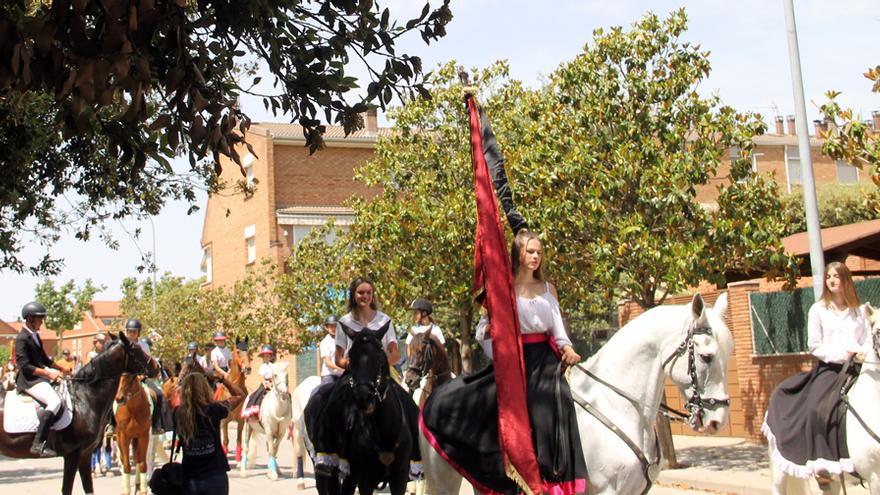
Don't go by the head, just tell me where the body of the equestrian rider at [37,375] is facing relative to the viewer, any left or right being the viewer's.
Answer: facing to the right of the viewer

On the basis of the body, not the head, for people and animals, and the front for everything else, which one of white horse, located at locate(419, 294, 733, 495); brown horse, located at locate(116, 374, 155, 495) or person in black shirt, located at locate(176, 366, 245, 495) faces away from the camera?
the person in black shirt

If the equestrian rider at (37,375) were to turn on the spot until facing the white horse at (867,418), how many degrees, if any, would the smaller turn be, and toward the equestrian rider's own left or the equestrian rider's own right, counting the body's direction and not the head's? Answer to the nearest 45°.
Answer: approximately 45° to the equestrian rider's own right

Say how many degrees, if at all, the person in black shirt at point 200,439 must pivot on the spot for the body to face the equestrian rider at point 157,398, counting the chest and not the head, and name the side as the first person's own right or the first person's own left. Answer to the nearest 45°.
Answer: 0° — they already face them

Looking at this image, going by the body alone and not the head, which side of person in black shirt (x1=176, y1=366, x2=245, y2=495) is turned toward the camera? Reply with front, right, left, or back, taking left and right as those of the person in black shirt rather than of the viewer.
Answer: back

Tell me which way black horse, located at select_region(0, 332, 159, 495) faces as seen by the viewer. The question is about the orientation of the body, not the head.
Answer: to the viewer's right

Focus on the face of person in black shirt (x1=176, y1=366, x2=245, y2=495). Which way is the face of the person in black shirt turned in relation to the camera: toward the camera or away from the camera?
away from the camera

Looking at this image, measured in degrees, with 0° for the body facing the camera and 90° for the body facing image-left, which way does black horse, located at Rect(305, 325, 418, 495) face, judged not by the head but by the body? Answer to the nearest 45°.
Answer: approximately 0°

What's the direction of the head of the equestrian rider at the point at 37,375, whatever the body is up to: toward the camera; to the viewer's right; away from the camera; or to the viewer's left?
to the viewer's right

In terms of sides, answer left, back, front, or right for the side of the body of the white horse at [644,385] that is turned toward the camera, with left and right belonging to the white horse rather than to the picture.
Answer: right

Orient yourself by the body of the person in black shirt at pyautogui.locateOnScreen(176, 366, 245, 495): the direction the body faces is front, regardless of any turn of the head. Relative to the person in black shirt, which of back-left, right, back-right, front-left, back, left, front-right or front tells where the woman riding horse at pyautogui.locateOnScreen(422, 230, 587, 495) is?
back-right

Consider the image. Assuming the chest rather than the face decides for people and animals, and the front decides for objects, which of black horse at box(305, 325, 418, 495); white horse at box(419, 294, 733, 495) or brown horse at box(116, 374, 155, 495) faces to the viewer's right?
the white horse

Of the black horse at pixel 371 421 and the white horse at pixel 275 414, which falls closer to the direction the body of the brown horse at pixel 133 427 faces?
the black horse
